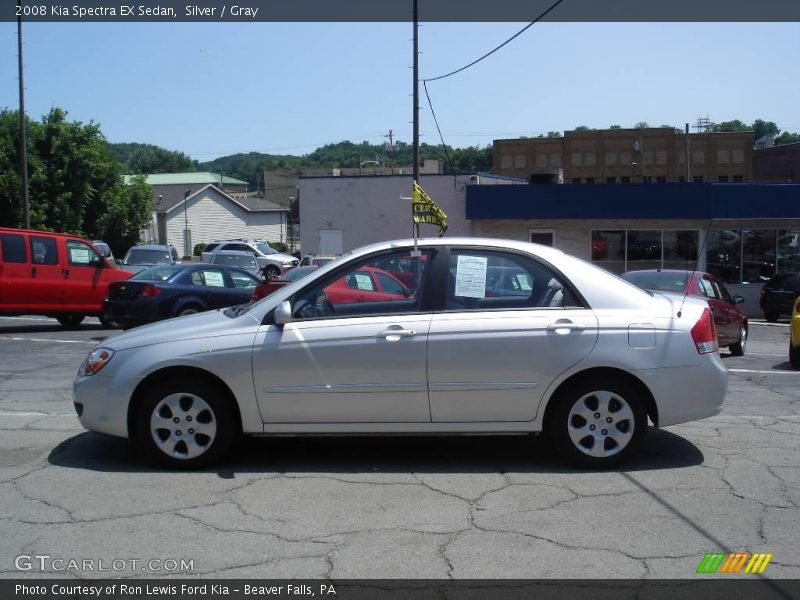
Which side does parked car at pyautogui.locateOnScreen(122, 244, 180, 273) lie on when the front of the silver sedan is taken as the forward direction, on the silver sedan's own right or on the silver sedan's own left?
on the silver sedan's own right

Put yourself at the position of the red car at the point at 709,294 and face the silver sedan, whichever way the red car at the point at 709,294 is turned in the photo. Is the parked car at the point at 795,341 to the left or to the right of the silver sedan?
left

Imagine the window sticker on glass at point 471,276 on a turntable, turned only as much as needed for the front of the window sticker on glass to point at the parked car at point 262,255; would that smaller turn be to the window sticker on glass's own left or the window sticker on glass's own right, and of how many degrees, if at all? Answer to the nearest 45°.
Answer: approximately 180°

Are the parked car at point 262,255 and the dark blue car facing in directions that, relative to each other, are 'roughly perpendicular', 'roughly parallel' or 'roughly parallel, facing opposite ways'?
roughly perpendicular

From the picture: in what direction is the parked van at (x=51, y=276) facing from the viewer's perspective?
to the viewer's right

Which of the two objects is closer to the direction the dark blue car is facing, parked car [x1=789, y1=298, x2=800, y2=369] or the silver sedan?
the parked car

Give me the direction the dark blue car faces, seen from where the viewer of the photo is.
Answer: facing away from the viewer and to the right of the viewer

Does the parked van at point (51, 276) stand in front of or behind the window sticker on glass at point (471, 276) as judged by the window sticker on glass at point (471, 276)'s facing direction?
behind

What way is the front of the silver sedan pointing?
to the viewer's left

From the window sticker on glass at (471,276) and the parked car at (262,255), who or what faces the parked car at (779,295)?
the parked car at (262,255)

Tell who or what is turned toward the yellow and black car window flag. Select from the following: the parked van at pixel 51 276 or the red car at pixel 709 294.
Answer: the parked van
